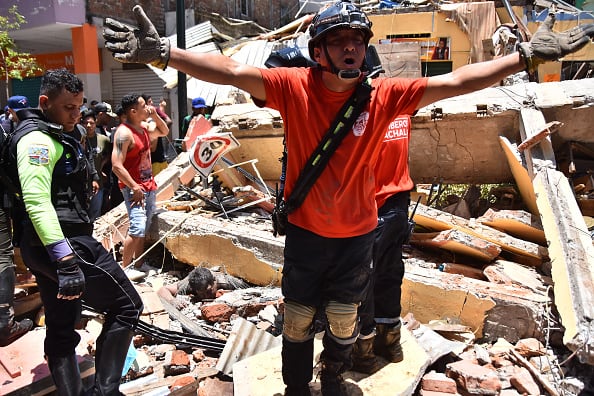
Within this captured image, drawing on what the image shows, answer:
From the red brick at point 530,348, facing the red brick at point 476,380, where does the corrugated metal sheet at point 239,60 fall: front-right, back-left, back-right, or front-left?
back-right

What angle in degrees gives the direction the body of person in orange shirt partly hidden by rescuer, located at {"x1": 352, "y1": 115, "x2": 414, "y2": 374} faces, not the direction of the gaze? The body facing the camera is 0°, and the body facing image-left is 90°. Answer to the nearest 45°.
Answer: approximately 135°

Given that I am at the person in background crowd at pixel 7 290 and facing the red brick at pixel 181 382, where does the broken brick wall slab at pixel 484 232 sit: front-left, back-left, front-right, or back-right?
front-left

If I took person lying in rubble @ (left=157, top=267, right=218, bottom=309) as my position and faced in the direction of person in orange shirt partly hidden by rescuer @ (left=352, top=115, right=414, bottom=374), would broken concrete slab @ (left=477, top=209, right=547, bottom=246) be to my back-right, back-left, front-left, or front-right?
front-left

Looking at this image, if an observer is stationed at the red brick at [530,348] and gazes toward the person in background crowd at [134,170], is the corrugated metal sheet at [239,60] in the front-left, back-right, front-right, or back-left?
front-right

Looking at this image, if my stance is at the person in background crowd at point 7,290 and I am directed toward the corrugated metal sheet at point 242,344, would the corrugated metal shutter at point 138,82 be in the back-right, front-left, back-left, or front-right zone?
back-left

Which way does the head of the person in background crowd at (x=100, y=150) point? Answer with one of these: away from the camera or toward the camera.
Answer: toward the camera

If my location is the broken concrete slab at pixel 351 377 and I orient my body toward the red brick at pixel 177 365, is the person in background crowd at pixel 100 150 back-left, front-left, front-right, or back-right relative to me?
front-right

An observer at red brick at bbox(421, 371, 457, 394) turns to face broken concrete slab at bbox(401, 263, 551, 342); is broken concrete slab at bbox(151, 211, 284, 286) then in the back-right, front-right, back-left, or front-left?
front-left
